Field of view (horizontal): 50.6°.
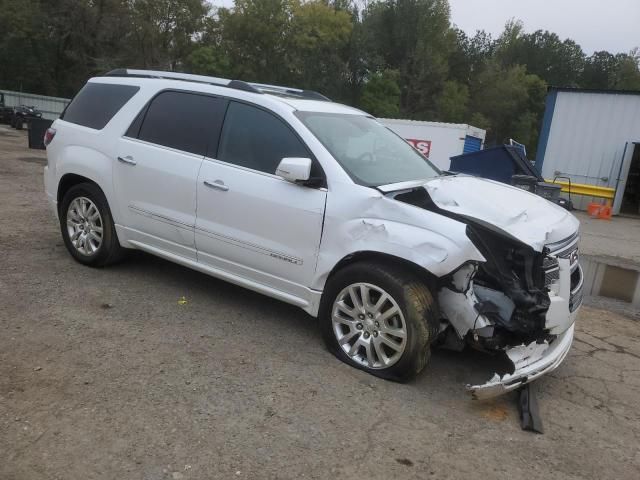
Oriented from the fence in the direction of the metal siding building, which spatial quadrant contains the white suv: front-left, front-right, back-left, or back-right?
front-right

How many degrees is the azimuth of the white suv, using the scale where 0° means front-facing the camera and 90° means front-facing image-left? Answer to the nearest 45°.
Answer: approximately 315°

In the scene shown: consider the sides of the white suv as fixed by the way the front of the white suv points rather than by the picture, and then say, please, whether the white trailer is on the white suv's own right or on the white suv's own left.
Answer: on the white suv's own left

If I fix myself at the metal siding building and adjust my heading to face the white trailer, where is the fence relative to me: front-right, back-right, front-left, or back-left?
front-left

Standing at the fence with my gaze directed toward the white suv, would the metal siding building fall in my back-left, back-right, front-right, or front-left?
front-left

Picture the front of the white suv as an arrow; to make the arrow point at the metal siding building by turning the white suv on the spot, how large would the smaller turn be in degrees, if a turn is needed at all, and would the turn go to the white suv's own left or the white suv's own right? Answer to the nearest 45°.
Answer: approximately 90° to the white suv's own left

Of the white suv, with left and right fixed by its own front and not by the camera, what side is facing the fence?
back

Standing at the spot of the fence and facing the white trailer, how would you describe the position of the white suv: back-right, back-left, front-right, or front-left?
front-right
